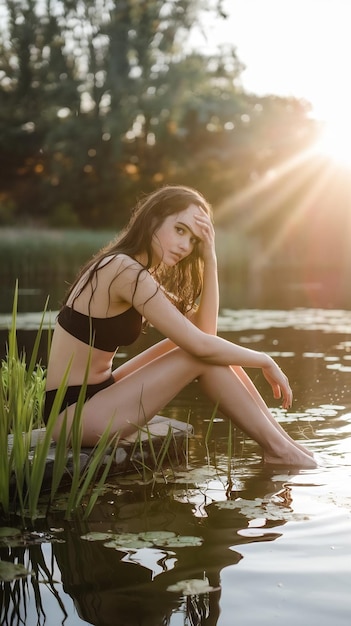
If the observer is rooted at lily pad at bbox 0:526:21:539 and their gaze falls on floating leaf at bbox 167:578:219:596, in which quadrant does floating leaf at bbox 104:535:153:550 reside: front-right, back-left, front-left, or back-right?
front-left

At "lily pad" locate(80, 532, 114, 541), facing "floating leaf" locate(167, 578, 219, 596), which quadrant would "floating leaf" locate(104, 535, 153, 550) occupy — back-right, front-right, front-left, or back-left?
front-left

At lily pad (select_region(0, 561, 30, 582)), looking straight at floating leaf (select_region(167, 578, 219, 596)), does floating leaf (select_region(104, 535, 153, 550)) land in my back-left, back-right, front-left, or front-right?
front-left

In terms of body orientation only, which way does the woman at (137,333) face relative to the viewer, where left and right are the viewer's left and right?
facing to the right of the viewer

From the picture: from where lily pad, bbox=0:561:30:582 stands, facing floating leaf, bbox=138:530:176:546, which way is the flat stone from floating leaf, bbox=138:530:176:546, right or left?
left

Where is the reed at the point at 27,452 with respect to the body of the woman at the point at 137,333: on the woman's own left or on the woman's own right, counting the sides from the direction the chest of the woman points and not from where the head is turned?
on the woman's own right
